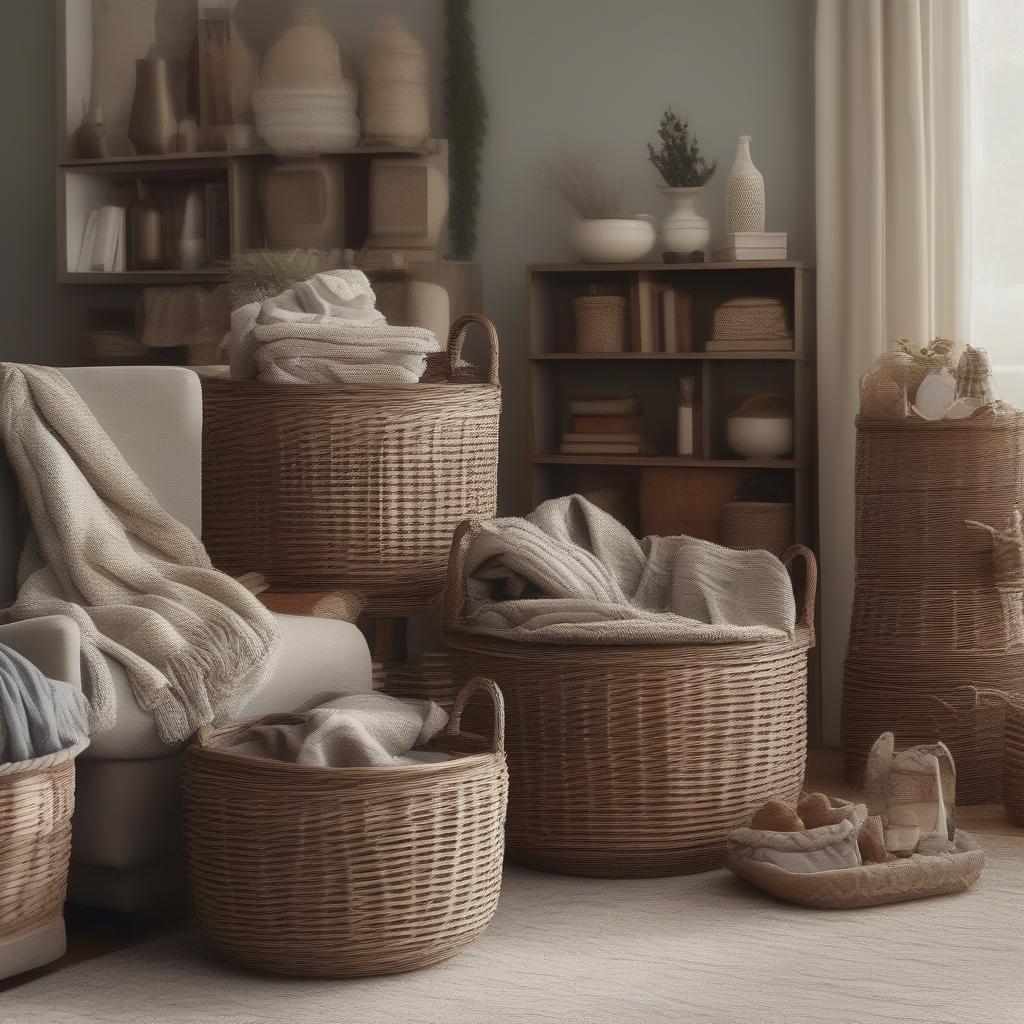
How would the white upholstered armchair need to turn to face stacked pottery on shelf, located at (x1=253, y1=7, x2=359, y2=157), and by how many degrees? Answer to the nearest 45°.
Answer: approximately 135° to its left

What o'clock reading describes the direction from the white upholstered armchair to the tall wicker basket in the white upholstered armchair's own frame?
The tall wicker basket is roughly at 10 o'clock from the white upholstered armchair.

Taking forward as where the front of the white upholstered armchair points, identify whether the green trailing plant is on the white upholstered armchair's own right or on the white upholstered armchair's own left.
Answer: on the white upholstered armchair's own left

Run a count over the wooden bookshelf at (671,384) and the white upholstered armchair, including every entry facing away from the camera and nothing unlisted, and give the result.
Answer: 0

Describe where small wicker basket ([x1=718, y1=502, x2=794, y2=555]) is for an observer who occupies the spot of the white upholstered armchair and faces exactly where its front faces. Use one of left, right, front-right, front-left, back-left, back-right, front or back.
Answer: left

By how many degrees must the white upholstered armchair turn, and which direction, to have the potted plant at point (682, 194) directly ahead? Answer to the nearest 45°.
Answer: approximately 90° to its left

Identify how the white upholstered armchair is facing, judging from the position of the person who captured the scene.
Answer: facing the viewer and to the right of the viewer

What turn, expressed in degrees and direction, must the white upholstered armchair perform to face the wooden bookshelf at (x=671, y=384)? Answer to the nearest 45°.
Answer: approximately 90° to its left

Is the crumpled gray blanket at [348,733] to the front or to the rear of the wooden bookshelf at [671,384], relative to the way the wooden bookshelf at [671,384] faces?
to the front

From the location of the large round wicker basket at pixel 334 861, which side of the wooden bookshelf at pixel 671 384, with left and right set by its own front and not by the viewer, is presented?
front

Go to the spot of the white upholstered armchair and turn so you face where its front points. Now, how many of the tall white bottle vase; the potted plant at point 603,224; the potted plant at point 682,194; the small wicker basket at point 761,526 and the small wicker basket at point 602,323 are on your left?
5

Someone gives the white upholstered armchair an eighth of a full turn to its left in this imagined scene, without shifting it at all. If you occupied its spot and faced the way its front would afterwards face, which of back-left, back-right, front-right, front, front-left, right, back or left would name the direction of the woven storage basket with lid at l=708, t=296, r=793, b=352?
front-left
